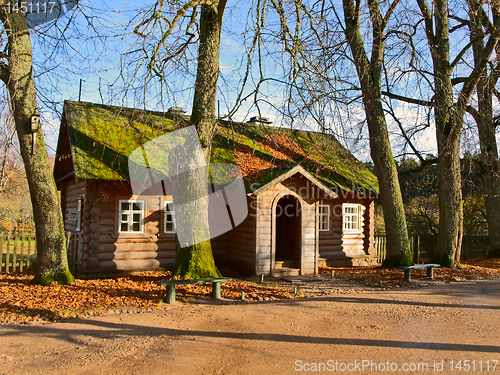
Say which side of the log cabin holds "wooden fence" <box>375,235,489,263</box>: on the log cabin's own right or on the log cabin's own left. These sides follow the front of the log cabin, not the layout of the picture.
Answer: on the log cabin's own left

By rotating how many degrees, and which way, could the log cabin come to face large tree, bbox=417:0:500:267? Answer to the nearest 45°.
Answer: approximately 45° to its left

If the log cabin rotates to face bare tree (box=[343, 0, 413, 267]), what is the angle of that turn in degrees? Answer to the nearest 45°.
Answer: approximately 45° to its left

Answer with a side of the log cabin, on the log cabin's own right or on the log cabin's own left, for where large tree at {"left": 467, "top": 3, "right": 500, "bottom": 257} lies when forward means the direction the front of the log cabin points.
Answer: on the log cabin's own left

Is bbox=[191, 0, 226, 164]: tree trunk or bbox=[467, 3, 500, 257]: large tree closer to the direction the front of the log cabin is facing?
the tree trunk

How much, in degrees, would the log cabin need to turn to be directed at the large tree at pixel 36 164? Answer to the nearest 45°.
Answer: approximately 90° to its right

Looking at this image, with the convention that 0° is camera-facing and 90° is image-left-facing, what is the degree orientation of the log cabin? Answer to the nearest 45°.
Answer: approximately 315°

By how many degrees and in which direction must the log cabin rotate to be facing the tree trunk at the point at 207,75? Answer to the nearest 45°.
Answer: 0° — it already faces it
